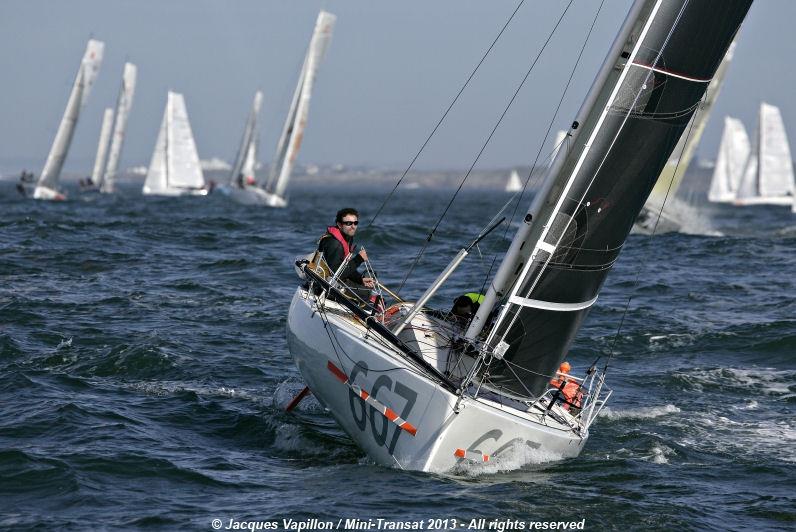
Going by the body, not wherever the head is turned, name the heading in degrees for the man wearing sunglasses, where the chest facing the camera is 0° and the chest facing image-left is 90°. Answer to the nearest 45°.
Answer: approximately 315°

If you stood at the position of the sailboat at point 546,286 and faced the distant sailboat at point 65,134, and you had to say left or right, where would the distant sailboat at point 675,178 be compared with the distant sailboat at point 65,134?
right

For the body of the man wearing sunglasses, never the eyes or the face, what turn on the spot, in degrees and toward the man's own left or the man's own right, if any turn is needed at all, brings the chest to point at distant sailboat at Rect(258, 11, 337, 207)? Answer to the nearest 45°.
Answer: approximately 135° to the man's own left

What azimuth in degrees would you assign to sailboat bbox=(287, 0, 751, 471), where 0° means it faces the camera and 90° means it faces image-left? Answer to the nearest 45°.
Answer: approximately 0°
